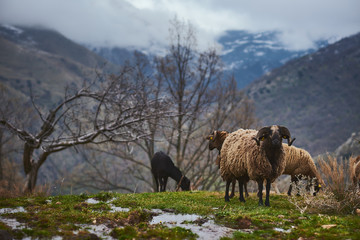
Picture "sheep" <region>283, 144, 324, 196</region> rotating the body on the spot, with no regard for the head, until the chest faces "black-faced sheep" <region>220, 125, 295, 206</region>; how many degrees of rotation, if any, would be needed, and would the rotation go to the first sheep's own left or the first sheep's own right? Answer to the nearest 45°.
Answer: approximately 90° to the first sheep's own right

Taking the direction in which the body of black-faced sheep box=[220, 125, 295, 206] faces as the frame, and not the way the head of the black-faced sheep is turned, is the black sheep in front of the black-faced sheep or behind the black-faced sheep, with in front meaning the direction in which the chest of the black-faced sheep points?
behind

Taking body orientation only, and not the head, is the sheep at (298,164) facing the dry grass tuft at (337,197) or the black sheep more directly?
the dry grass tuft

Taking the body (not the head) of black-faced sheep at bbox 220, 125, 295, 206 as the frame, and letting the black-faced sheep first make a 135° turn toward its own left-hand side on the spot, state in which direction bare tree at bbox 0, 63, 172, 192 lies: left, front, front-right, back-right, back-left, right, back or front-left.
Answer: front-left
